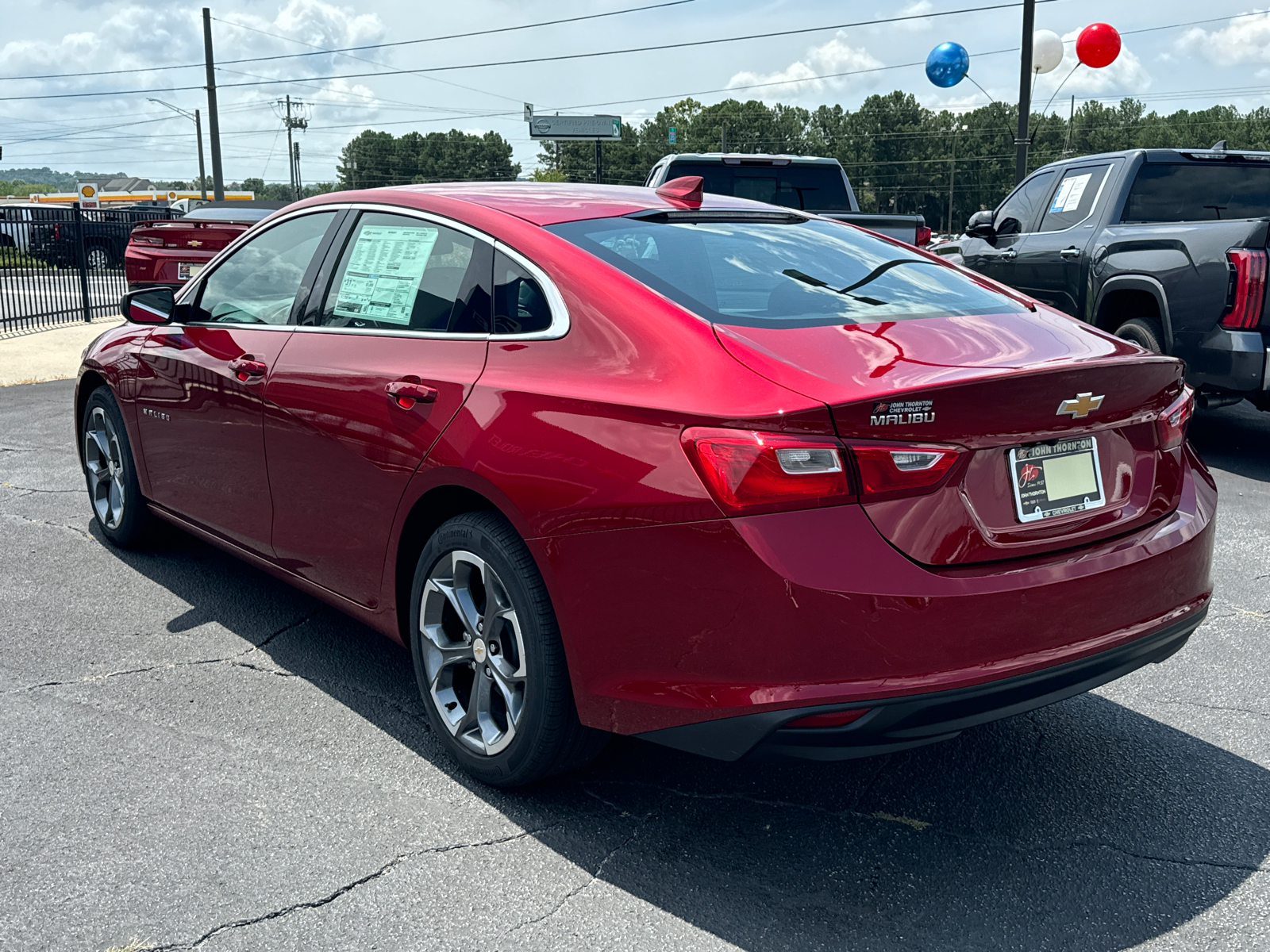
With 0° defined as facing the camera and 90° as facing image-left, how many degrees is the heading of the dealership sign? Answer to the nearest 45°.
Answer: approximately 0°

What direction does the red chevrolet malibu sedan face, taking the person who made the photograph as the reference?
facing away from the viewer and to the left of the viewer

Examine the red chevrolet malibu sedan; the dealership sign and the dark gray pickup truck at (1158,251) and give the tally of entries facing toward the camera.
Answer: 1

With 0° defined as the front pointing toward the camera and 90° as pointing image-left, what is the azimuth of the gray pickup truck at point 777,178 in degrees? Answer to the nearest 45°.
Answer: approximately 135°

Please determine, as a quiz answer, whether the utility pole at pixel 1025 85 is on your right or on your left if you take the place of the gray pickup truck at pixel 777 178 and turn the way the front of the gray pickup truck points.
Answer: on your right

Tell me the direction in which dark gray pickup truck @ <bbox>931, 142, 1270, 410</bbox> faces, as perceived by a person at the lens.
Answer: facing away from the viewer and to the left of the viewer

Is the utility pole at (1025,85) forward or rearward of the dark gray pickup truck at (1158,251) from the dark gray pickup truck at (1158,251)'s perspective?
forward

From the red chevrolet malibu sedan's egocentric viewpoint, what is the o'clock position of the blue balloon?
The blue balloon is roughly at 2 o'clock from the red chevrolet malibu sedan.

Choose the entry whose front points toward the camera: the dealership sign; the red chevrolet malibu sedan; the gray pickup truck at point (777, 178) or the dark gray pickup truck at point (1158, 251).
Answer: the dealership sign
